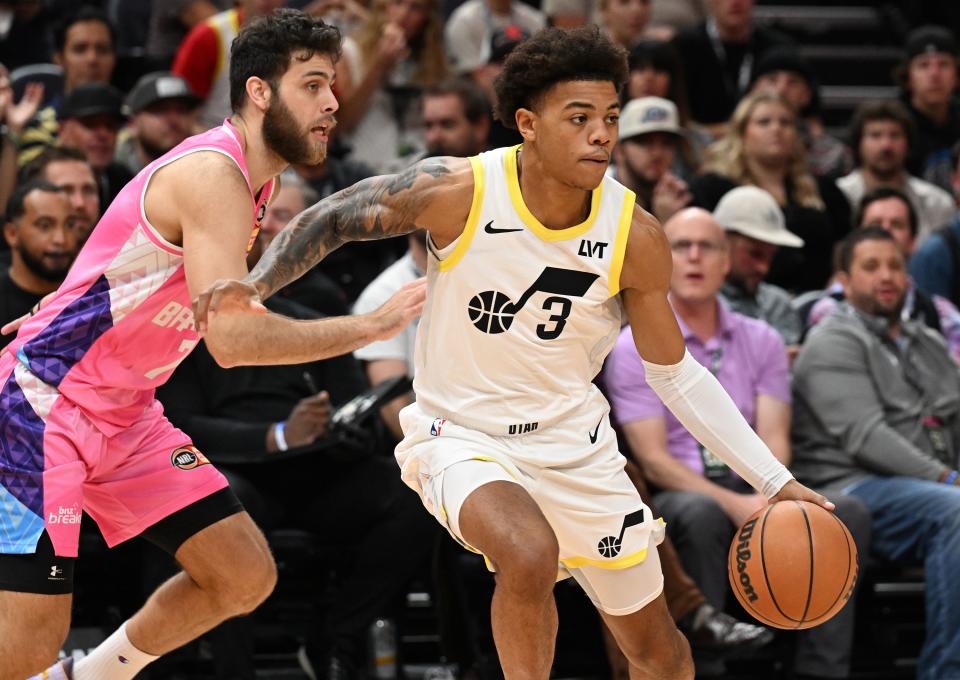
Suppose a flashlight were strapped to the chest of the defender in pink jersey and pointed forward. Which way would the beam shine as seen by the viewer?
to the viewer's right

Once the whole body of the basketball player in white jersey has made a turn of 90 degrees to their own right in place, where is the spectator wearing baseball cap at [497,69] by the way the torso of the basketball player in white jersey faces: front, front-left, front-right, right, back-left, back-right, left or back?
right

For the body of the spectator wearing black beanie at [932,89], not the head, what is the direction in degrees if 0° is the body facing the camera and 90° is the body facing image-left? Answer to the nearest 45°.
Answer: approximately 0°

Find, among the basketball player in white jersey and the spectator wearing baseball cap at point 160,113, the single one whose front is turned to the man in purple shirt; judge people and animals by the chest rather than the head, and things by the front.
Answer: the spectator wearing baseball cap

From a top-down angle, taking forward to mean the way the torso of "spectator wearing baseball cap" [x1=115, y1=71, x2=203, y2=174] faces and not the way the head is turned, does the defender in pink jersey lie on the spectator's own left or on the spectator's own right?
on the spectator's own right

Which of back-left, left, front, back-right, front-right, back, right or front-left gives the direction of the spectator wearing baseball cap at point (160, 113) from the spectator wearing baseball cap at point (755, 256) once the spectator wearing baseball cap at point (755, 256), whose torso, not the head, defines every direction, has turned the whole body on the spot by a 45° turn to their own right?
right

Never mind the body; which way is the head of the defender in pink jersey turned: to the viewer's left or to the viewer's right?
to the viewer's right

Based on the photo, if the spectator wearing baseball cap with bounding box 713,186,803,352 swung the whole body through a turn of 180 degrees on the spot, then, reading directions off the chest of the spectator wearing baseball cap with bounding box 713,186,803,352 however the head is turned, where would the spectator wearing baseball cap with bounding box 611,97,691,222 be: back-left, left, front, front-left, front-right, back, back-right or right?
front

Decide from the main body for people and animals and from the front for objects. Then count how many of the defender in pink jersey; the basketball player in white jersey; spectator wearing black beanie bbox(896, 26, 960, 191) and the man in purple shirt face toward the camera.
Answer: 3

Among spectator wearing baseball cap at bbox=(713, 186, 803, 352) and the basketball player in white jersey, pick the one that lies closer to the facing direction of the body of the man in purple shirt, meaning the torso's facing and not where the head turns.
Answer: the basketball player in white jersey
